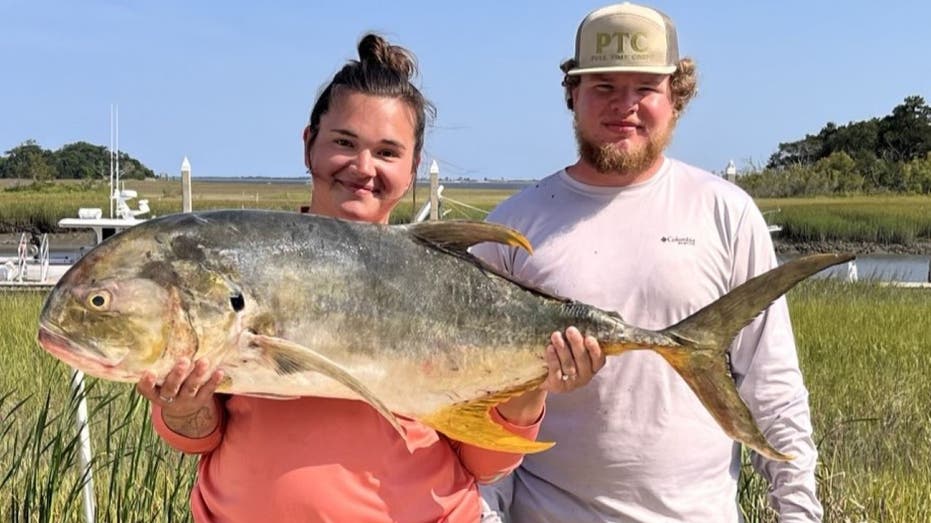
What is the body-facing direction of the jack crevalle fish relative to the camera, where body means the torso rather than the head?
to the viewer's left

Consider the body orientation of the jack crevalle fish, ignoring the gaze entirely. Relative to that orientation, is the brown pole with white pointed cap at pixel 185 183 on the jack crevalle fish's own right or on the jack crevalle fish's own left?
on the jack crevalle fish's own right

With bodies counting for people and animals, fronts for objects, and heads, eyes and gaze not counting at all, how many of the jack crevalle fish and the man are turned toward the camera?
1

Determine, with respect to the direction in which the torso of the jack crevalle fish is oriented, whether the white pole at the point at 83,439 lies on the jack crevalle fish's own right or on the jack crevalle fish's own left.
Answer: on the jack crevalle fish's own right

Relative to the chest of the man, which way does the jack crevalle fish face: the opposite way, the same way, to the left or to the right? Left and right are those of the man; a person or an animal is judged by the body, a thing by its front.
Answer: to the right

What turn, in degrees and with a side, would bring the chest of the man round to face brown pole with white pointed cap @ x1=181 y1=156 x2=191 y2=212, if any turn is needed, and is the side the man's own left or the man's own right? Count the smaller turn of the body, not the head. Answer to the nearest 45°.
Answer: approximately 135° to the man's own right

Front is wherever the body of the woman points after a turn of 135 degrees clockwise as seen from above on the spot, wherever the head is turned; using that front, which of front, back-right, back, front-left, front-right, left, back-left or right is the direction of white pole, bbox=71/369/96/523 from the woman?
front

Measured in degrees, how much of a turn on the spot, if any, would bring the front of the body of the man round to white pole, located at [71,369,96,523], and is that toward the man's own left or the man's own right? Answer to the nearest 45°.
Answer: approximately 90° to the man's own right

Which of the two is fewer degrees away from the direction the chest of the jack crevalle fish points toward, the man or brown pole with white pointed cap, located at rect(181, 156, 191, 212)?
the brown pole with white pointed cap
